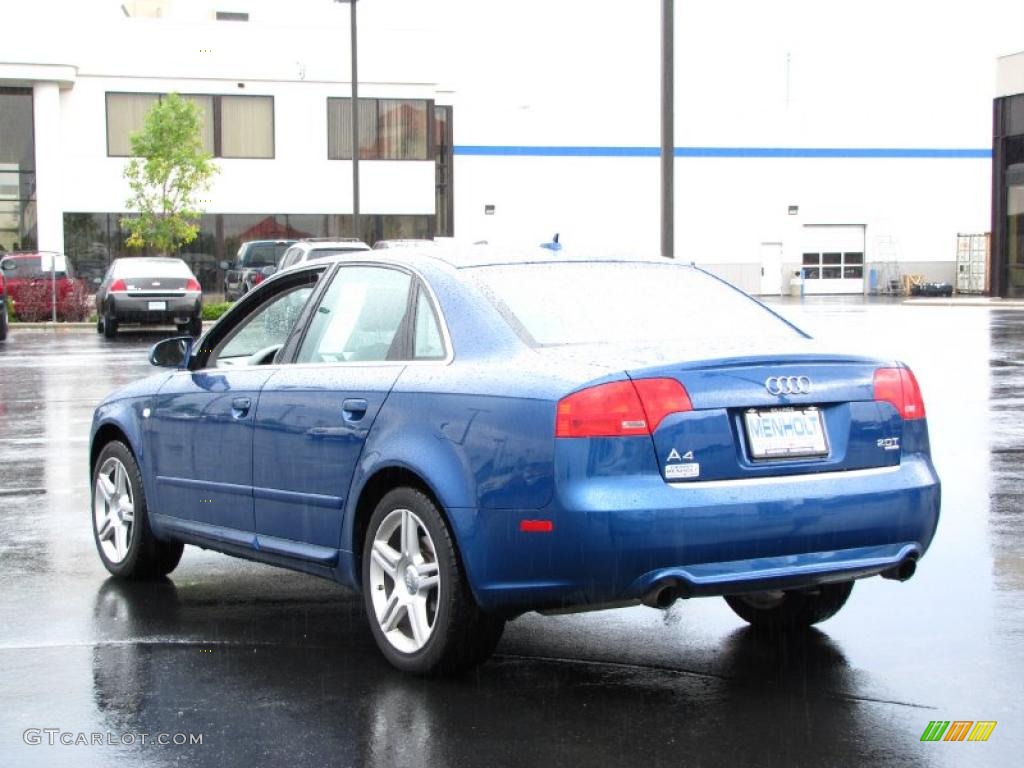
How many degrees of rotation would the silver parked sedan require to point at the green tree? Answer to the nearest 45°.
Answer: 0° — it already faces it

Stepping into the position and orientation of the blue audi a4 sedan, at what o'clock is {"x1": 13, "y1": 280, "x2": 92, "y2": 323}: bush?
The bush is roughly at 1 o'clock from the blue audi a4 sedan.

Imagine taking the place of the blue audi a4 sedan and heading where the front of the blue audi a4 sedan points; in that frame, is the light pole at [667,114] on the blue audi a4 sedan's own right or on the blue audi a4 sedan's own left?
on the blue audi a4 sedan's own right

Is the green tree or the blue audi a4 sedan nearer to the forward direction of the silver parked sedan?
the green tree

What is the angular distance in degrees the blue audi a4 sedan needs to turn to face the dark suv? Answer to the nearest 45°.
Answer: approximately 45° to its right

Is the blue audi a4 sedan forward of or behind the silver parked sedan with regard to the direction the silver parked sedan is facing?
behind

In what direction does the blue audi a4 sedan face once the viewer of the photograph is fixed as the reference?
facing away from the viewer and to the left of the viewer

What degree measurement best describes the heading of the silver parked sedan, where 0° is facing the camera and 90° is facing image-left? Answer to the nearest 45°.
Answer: approximately 180°
